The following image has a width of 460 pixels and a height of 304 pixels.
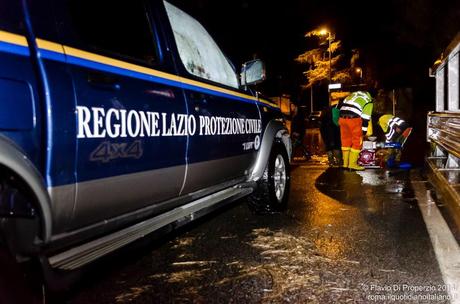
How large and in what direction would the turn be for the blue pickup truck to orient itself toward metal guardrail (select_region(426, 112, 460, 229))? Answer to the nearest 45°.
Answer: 0° — it already faces it

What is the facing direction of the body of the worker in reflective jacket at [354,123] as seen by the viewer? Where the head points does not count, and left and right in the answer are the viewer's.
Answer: facing away from the viewer and to the right of the viewer

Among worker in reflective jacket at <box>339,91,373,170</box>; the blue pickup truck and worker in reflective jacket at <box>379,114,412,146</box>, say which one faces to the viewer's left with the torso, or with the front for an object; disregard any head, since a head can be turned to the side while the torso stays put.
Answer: worker in reflective jacket at <box>379,114,412,146</box>

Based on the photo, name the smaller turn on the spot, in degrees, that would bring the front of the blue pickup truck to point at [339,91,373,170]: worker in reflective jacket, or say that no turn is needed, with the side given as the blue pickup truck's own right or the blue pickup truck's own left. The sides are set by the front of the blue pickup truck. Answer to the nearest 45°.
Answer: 0° — it already faces them

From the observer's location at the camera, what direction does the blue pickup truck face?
facing away from the viewer and to the right of the viewer

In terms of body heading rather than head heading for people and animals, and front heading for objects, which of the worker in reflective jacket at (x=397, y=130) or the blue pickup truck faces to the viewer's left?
the worker in reflective jacket

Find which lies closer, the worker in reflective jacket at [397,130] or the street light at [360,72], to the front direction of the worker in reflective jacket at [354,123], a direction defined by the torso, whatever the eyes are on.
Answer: the worker in reflective jacket

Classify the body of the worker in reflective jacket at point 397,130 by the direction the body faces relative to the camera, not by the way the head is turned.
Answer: to the viewer's left

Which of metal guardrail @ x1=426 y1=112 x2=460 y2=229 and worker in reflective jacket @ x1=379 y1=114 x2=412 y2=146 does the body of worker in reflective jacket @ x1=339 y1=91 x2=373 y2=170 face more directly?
the worker in reflective jacket
